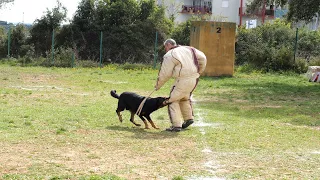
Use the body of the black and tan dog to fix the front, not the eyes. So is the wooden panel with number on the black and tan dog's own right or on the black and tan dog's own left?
on the black and tan dog's own left

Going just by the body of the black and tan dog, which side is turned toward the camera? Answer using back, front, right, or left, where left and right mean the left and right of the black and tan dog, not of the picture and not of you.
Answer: right

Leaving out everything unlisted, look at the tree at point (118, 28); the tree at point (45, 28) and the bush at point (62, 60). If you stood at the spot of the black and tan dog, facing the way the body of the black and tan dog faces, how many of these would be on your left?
3

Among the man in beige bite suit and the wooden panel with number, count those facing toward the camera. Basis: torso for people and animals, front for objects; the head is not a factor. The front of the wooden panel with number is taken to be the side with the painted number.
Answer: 1

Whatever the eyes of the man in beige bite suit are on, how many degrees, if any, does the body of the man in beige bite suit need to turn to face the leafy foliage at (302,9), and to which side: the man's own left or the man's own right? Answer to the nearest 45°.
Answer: approximately 45° to the man's own right

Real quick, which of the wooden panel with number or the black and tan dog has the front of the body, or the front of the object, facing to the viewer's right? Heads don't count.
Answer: the black and tan dog

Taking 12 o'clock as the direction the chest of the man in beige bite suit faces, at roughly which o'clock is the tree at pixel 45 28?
The tree is roughly at 1 o'clock from the man in beige bite suit.

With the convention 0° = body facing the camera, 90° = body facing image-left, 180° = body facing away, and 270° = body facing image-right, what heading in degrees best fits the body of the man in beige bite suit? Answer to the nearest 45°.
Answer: approximately 135°

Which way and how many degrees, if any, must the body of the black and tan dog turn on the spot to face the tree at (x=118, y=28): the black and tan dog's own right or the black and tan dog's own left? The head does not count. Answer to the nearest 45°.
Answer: approximately 90° to the black and tan dog's own left

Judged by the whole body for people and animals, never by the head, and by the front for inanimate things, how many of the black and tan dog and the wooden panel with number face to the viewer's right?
1

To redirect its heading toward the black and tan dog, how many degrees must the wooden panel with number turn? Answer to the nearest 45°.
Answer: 0° — it already faces it

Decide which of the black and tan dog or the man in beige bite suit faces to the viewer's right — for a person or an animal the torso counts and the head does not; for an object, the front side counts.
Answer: the black and tan dog

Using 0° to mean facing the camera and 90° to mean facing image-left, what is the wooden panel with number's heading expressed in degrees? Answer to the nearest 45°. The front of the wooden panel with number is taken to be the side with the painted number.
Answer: approximately 0°
